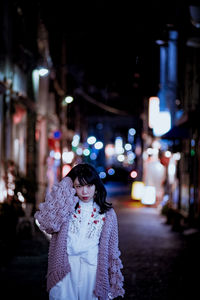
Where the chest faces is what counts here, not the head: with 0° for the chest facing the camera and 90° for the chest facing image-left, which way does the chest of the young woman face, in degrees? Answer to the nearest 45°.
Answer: approximately 0°
